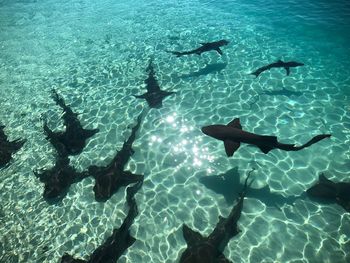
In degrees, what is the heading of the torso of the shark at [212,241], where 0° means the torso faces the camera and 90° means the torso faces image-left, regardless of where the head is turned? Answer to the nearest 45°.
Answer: approximately 45°

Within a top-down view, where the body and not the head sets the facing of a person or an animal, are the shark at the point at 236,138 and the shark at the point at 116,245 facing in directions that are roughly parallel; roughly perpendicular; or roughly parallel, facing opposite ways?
roughly perpendicular

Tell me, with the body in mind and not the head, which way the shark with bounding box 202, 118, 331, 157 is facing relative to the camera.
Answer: to the viewer's left
